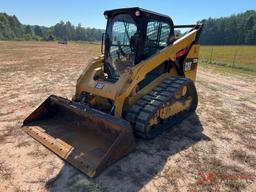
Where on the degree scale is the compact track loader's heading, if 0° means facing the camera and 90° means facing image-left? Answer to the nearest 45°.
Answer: approximately 45°
